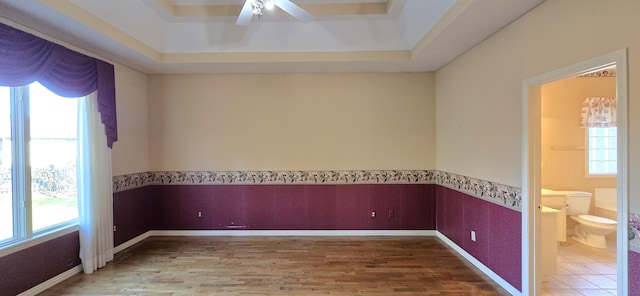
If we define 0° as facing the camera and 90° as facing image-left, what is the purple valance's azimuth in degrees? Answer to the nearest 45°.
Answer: approximately 315°

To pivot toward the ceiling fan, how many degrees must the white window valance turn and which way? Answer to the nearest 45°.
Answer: approximately 45° to its right
